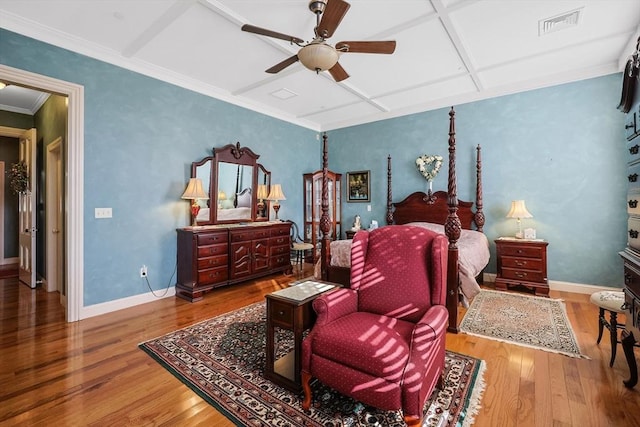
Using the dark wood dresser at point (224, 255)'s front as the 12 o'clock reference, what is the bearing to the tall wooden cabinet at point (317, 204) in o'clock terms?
The tall wooden cabinet is roughly at 9 o'clock from the dark wood dresser.

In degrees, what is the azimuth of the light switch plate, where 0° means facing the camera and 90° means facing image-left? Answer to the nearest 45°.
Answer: approximately 0°

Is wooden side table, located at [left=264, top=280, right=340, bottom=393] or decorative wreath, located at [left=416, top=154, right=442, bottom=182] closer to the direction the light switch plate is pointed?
the wooden side table

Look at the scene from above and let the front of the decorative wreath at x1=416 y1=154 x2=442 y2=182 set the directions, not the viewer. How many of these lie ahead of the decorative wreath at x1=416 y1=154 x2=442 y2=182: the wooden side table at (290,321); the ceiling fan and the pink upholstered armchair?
3

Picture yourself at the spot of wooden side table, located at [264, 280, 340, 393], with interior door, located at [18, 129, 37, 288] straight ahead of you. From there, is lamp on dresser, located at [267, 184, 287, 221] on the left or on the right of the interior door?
right

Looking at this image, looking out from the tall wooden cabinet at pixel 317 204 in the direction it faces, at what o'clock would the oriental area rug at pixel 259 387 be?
The oriental area rug is roughly at 12 o'clock from the tall wooden cabinet.

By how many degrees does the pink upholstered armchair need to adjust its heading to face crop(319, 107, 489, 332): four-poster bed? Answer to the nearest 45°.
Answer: approximately 180°

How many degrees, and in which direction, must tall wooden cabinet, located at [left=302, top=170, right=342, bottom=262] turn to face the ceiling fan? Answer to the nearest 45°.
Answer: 0° — it already faces it

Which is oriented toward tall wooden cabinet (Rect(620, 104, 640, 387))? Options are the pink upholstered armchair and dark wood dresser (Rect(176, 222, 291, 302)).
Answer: the dark wood dresser

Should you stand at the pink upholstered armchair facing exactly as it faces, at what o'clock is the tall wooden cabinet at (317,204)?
The tall wooden cabinet is roughly at 4 o'clock from the pink upholstered armchair.

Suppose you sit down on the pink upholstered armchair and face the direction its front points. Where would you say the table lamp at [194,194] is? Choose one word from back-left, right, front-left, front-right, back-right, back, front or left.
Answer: right

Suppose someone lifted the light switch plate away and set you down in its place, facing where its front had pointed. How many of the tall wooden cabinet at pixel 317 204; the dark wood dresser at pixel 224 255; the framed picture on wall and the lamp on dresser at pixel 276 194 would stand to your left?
4

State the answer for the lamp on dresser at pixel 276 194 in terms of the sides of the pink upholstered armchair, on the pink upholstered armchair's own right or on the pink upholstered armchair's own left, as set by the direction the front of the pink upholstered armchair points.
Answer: on the pink upholstered armchair's own right
